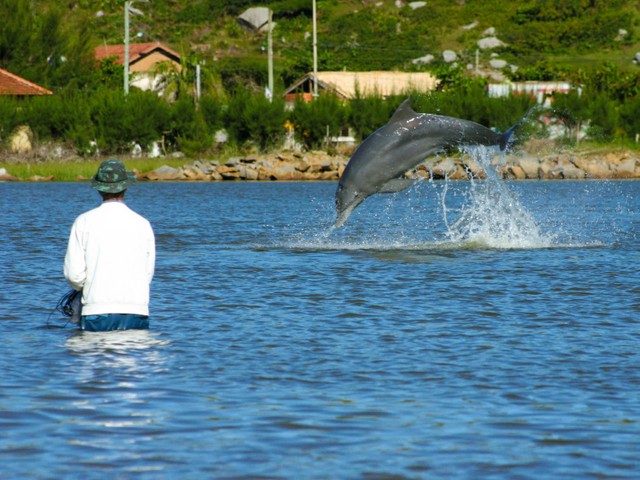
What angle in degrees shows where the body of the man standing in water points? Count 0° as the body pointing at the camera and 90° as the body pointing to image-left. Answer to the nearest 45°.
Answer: approximately 180°

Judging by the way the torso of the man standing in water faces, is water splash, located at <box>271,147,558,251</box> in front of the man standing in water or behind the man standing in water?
in front

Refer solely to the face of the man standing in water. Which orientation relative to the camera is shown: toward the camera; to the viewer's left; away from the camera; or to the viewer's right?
away from the camera

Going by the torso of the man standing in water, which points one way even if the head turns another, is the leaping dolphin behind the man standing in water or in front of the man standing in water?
in front
